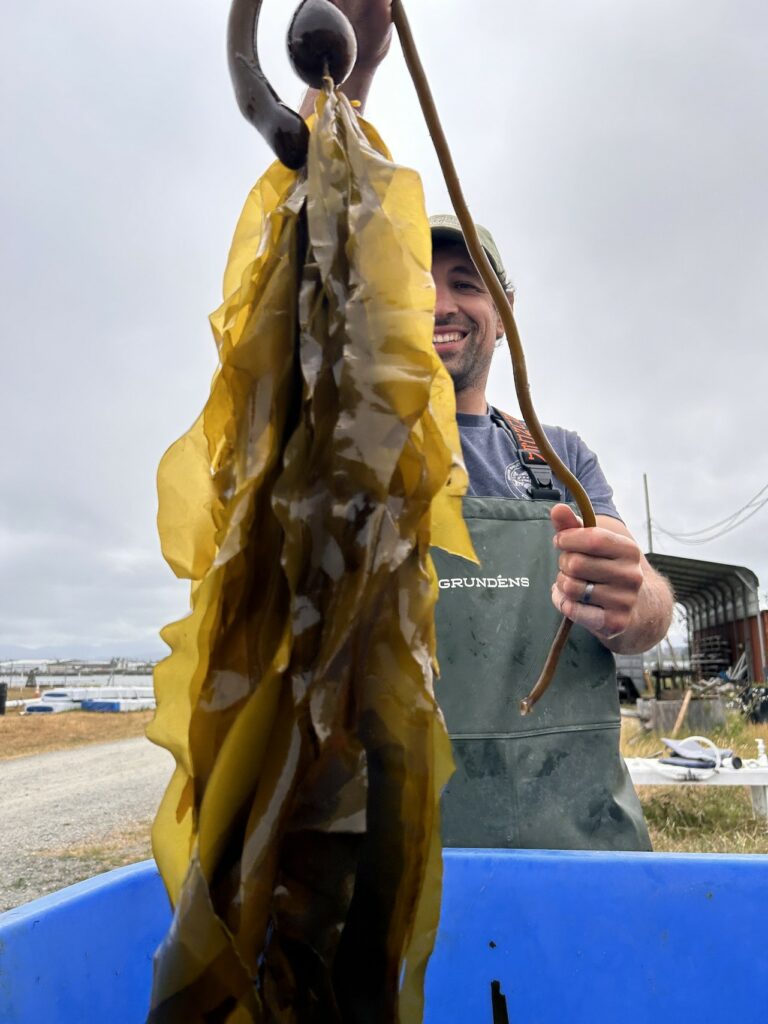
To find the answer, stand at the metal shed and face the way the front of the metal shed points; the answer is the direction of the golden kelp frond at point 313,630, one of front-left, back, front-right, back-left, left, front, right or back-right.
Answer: front-left

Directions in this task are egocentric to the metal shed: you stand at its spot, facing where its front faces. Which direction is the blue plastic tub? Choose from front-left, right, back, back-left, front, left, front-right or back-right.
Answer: front-left

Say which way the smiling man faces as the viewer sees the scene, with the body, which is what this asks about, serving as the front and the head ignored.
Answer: toward the camera

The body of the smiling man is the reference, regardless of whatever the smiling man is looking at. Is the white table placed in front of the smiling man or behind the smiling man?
behind

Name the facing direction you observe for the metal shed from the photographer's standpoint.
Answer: facing the viewer and to the left of the viewer

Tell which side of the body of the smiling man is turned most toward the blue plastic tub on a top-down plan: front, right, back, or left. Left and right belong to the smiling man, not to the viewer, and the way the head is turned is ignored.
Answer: front

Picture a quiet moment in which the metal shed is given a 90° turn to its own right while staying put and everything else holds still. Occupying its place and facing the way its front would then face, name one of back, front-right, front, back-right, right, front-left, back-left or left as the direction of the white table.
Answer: back-left

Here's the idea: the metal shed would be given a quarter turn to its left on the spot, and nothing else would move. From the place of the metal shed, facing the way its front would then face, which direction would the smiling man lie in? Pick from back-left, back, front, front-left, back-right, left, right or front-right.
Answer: front-right
